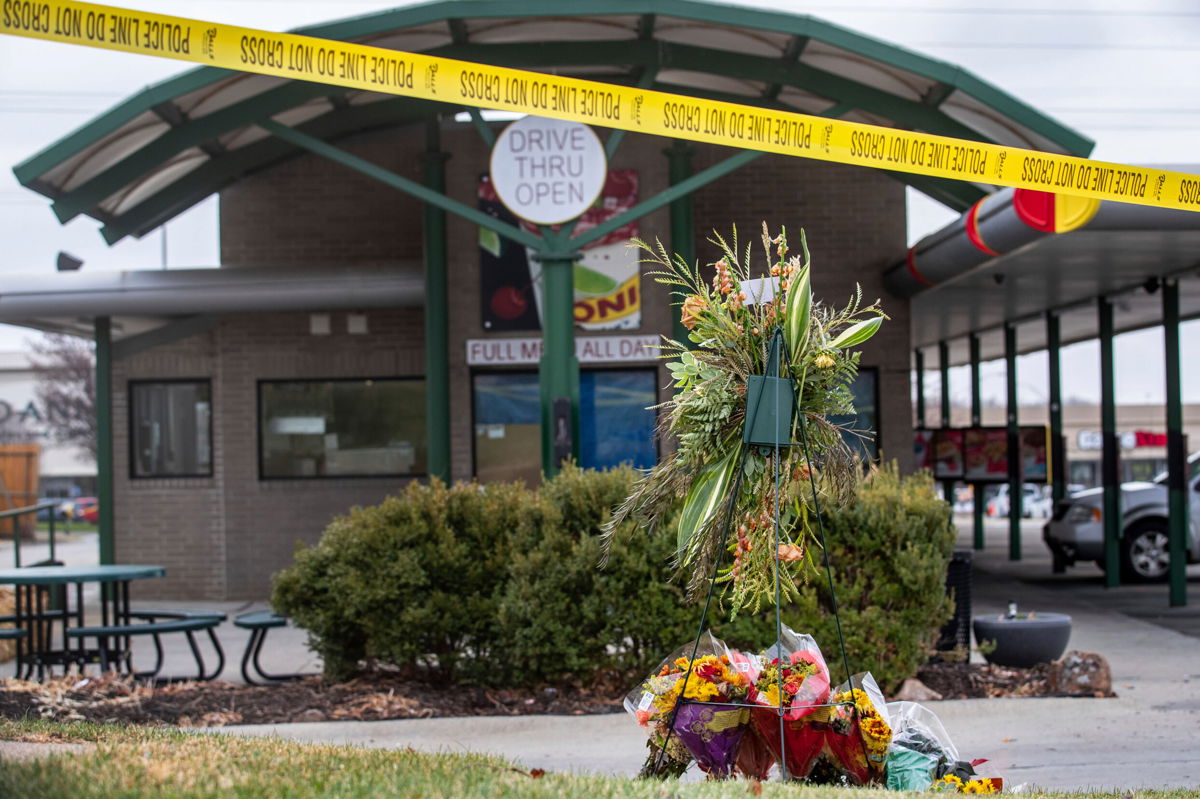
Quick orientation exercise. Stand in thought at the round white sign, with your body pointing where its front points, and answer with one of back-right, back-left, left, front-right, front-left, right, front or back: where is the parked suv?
back-left

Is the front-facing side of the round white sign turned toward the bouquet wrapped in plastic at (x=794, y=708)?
yes

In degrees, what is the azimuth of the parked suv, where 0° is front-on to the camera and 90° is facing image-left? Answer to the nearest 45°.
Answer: approximately 45°

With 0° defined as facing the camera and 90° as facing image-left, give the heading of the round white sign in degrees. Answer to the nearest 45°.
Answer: approximately 0°

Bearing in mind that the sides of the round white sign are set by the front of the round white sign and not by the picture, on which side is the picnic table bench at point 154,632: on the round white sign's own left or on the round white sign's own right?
on the round white sign's own right

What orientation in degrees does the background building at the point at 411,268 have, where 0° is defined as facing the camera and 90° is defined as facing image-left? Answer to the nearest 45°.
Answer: approximately 0°

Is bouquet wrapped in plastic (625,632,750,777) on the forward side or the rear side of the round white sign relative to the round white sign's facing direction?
on the forward side
